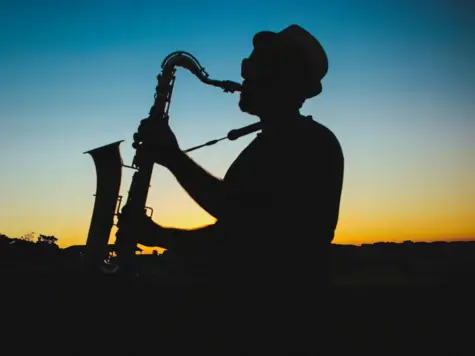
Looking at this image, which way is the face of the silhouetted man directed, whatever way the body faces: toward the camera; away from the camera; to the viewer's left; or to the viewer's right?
to the viewer's left

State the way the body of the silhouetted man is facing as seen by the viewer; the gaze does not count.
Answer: to the viewer's left
